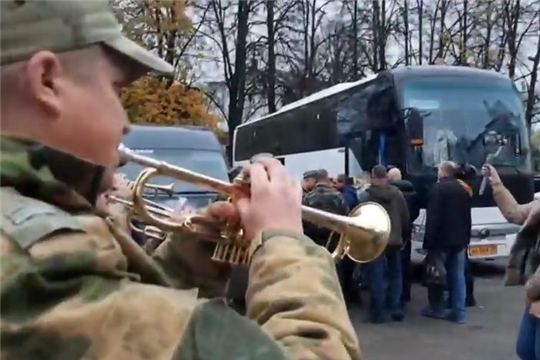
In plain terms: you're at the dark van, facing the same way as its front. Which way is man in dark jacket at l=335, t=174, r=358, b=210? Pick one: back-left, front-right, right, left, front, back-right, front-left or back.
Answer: left

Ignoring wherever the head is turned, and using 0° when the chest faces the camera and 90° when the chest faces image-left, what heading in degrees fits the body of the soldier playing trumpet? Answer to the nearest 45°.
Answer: approximately 225°

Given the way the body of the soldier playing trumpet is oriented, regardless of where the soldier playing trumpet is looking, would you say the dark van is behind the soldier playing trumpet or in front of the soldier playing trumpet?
in front

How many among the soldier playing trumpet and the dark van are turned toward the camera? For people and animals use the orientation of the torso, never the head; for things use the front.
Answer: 1

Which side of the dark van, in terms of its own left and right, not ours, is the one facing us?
front

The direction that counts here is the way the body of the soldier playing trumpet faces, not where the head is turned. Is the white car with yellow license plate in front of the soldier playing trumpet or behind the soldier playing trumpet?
in front

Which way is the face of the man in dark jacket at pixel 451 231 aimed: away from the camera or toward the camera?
away from the camera
